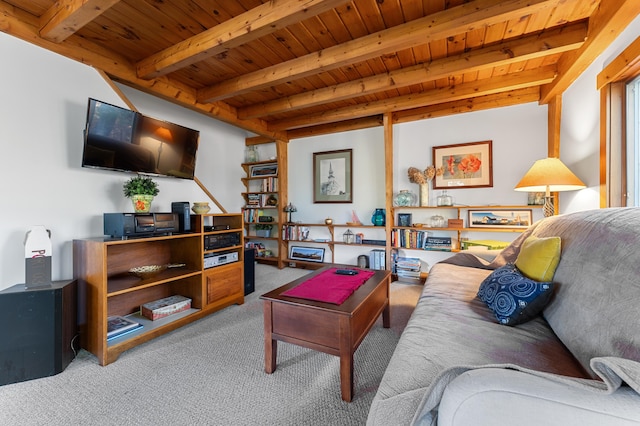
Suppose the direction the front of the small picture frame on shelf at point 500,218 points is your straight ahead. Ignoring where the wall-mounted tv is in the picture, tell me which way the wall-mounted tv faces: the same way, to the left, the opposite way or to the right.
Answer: to the left

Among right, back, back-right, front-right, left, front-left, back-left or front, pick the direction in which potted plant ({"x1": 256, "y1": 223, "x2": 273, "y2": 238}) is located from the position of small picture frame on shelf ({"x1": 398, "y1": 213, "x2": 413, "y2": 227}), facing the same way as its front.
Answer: right

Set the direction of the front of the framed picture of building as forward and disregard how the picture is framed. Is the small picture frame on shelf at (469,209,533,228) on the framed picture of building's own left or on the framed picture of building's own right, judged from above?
on the framed picture of building's own left

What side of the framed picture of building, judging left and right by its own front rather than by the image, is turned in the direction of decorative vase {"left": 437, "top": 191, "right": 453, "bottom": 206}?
left

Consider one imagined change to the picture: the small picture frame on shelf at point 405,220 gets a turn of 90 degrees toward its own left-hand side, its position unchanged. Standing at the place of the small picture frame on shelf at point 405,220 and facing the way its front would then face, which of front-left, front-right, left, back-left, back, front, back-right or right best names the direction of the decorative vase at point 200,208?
back-right

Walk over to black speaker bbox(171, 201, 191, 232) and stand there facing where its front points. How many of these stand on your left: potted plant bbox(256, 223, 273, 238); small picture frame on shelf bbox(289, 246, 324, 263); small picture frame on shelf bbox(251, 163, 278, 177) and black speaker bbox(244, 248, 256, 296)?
4

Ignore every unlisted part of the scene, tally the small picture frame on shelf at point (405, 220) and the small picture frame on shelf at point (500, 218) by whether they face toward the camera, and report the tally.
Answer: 2

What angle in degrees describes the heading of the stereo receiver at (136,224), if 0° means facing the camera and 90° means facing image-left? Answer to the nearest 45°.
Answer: approximately 315°

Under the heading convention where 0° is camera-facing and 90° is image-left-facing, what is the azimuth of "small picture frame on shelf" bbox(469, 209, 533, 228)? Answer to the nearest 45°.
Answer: approximately 0°

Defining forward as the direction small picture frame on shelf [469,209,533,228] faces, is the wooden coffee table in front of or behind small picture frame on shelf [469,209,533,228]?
in front

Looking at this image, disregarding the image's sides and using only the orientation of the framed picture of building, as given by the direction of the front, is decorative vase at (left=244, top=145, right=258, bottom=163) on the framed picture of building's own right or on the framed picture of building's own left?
on the framed picture of building's own right

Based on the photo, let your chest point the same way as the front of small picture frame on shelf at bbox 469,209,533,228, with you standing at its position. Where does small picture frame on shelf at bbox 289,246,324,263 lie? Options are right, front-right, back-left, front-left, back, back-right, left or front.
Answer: right

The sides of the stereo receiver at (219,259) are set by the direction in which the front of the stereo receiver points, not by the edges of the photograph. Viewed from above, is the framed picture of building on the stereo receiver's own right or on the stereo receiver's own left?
on the stereo receiver's own left
